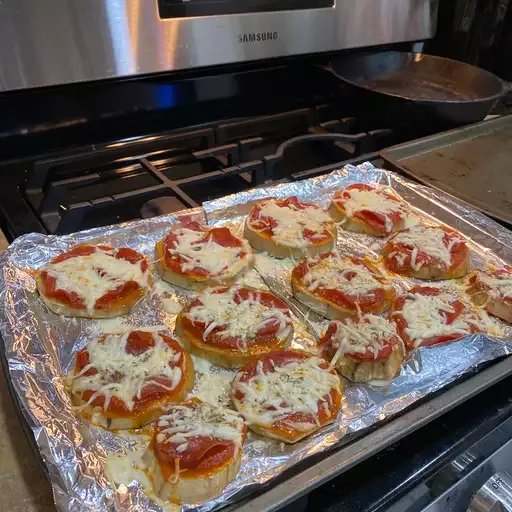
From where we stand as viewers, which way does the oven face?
facing the viewer and to the right of the viewer

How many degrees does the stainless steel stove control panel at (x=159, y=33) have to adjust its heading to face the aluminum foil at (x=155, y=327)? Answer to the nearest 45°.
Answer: approximately 45° to its right
